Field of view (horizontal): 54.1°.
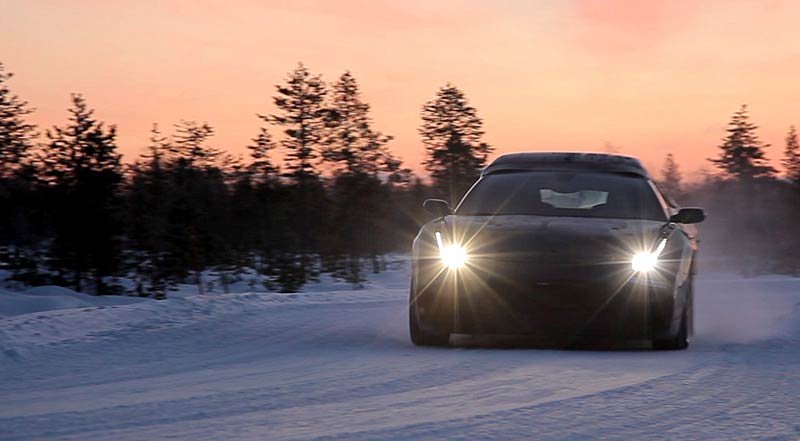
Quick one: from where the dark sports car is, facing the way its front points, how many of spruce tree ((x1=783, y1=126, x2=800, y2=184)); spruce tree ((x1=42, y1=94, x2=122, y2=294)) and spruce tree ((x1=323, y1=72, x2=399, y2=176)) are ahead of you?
0

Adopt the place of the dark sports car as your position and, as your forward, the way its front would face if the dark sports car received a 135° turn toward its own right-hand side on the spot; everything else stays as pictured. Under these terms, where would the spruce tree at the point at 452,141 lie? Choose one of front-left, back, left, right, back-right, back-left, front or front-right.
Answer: front-right

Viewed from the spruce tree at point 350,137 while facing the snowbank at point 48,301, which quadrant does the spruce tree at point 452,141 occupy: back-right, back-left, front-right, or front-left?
back-left

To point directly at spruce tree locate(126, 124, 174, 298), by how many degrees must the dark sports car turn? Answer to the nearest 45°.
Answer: approximately 135° to its right

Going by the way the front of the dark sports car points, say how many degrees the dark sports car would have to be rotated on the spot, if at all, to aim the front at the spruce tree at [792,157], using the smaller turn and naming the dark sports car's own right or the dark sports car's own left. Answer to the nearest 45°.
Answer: approximately 180°

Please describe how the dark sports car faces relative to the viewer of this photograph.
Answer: facing the viewer

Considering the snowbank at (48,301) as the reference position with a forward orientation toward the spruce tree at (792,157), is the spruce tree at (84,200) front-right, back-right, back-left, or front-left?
front-left

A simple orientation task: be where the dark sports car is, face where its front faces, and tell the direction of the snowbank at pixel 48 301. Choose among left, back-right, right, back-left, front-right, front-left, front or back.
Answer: back-right

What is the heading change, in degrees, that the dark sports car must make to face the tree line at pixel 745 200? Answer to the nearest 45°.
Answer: approximately 180°

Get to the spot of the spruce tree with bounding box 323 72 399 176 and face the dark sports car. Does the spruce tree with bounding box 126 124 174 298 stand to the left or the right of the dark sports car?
right
